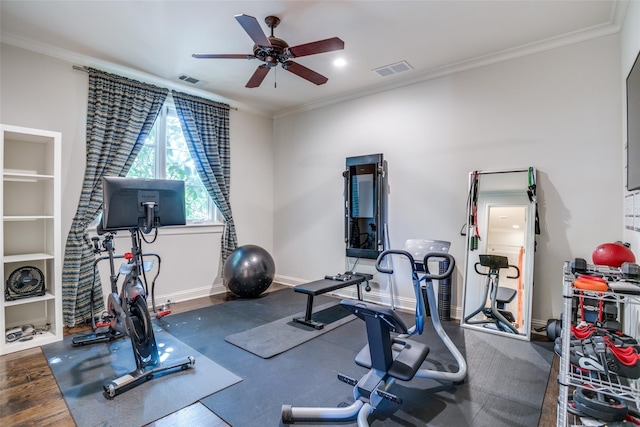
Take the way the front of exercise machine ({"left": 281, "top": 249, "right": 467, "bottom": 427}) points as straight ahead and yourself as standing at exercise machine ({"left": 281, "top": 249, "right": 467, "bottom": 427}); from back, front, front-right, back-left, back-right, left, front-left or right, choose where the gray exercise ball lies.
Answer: left

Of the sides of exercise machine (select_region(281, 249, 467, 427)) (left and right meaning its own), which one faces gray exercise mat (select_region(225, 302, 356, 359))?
left

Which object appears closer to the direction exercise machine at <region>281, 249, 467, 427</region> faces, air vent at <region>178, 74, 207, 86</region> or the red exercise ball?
the red exercise ball

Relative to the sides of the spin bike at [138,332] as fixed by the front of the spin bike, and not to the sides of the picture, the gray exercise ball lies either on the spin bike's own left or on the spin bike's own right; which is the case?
on the spin bike's own left

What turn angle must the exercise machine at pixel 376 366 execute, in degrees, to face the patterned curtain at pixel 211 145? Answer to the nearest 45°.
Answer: approximately 90° to its left

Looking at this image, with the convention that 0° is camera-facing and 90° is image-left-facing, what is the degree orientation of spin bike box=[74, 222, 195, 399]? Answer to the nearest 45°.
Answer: approximately 315°

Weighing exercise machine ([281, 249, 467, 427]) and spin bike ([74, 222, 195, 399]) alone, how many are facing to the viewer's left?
0

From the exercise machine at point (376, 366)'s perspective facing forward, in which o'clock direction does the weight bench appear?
The weight bench is roughly at 10 o'clock from the exercise machine.

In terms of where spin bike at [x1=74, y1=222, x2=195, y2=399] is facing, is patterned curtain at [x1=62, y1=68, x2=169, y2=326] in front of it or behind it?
behind

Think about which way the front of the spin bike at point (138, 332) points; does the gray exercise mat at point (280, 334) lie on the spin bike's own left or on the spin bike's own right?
on the spin bike's own left

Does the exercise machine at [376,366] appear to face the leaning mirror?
yes
